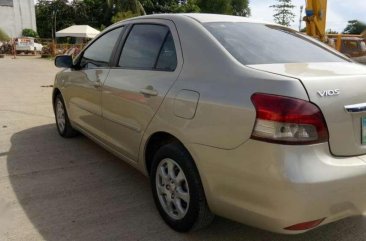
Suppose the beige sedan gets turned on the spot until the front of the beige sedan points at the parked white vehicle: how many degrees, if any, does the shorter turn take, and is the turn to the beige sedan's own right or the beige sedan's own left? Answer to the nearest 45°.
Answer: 0° — it already faces it

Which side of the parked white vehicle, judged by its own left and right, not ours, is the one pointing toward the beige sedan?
right

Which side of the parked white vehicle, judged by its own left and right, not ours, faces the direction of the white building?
left

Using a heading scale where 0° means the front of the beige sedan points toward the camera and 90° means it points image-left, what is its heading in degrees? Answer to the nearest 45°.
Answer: approximately 135°

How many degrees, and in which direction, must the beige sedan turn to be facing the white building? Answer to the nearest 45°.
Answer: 0° — it already faces it
